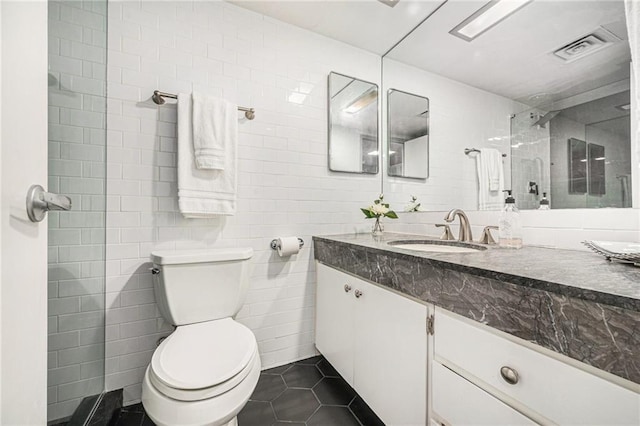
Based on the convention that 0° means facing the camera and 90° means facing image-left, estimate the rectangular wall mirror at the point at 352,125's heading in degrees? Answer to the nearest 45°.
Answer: approximately 315°

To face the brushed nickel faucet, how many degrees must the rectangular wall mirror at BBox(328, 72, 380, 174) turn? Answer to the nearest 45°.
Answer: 0° — it already faces it

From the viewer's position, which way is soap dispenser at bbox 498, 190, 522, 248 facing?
facing to the left of the viewer

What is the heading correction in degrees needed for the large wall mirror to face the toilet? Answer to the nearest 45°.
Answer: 0° — it already faces it

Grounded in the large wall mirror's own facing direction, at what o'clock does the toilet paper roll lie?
The toilet paper roll is roughly at 1 o'clock from the large wall mirror.

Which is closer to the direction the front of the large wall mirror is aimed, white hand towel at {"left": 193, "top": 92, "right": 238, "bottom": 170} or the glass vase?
the white hand towel

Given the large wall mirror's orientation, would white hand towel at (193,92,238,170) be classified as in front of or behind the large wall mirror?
in front

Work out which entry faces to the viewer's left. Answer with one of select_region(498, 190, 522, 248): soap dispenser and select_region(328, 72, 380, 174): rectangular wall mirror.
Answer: the soap dispenser
